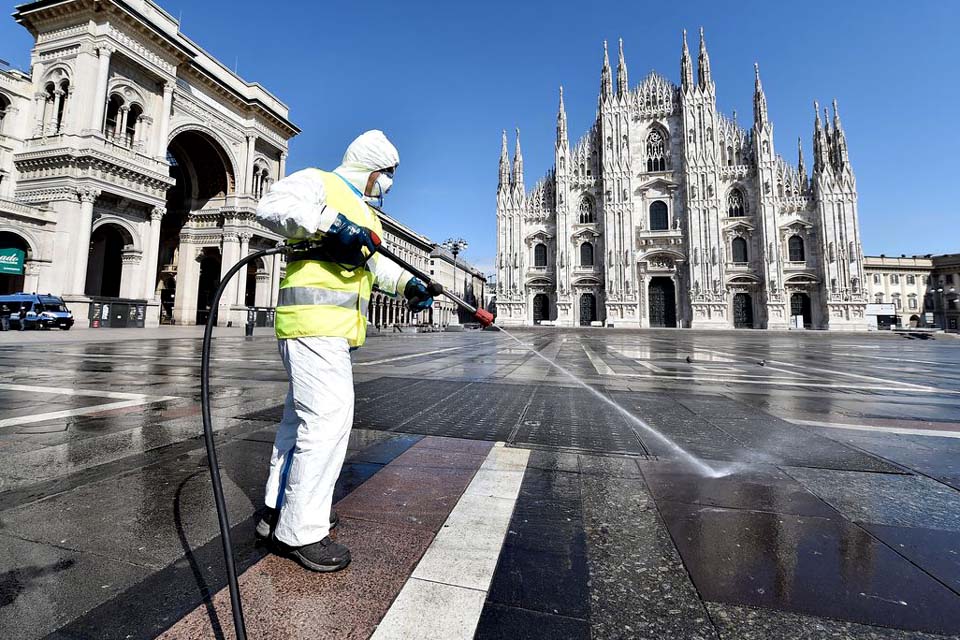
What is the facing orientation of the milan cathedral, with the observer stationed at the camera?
facing the viewer

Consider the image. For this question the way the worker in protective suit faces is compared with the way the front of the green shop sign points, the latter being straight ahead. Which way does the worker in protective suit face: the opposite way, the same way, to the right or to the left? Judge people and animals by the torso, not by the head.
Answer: the same way

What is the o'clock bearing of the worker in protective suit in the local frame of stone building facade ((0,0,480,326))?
The worker in protective suit is roughly at 1 o'clock from the stone building facade.

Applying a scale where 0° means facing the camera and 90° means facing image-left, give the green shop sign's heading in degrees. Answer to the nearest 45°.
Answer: approximately 315°

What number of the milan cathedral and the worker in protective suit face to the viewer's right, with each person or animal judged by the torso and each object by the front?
1

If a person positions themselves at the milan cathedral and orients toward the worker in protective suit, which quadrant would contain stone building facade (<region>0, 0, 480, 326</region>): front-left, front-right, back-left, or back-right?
front-right

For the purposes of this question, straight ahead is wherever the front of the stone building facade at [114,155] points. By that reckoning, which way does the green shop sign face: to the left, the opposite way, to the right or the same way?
the same way

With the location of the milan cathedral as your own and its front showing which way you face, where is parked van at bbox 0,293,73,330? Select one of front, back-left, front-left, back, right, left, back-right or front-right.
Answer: front-right

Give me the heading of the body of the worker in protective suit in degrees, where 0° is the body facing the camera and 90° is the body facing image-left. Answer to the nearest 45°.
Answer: approximately 270°

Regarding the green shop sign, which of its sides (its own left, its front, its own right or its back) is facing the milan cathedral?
left

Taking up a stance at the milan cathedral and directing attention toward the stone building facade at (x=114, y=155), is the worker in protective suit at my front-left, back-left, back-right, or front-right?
front-left

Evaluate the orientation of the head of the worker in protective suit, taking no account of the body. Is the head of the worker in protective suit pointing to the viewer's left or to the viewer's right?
to the viewer's right
